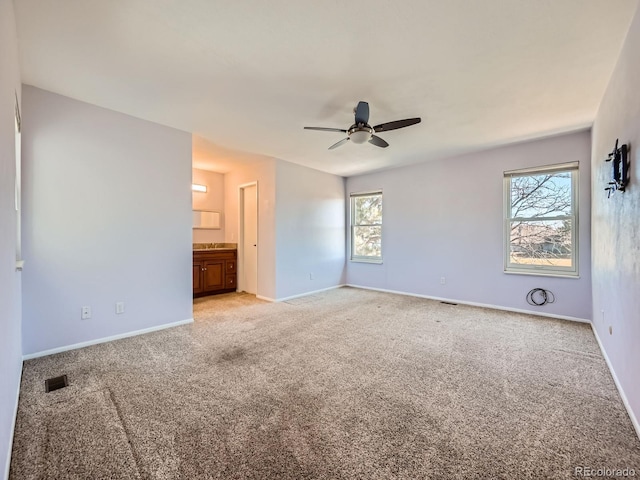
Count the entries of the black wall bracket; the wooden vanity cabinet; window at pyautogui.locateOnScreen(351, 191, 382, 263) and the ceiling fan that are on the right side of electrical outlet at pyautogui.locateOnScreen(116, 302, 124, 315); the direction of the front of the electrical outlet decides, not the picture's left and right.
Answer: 0

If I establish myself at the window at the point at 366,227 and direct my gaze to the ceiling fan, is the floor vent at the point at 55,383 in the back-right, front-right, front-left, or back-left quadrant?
front-right

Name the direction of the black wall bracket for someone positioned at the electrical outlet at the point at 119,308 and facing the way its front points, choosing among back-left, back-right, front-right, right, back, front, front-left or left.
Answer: front-left

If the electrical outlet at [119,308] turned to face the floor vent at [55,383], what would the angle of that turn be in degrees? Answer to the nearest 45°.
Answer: approximately 45° to its right

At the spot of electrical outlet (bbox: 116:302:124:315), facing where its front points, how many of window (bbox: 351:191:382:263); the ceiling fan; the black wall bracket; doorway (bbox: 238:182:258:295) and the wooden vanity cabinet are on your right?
0

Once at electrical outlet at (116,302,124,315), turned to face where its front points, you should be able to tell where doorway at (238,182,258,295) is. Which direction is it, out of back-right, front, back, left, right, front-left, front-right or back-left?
back-left

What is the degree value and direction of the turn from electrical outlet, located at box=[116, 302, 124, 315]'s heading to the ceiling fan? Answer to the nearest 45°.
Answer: approximately 45° to its left

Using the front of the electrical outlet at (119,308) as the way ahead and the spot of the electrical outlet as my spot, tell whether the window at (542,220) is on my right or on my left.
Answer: on my left

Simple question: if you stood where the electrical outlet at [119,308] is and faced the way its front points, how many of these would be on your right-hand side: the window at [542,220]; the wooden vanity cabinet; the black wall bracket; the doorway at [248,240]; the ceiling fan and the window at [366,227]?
0

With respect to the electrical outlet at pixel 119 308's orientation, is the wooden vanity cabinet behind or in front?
behind

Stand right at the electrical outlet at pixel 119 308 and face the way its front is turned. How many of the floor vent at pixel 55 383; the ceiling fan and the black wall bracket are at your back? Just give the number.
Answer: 0

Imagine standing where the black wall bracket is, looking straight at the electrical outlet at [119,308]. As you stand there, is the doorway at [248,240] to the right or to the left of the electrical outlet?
right

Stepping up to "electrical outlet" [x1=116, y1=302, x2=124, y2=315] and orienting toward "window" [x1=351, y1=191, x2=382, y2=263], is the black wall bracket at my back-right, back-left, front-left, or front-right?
front-right

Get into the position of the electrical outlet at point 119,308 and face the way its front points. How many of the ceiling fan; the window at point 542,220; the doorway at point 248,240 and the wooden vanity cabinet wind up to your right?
0

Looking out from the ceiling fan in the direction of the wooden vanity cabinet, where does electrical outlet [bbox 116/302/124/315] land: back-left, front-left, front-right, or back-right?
front-left

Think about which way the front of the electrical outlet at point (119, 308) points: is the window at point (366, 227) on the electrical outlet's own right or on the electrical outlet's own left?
on the electrical outlet's own left

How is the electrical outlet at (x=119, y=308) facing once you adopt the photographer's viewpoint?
facing the viewer
